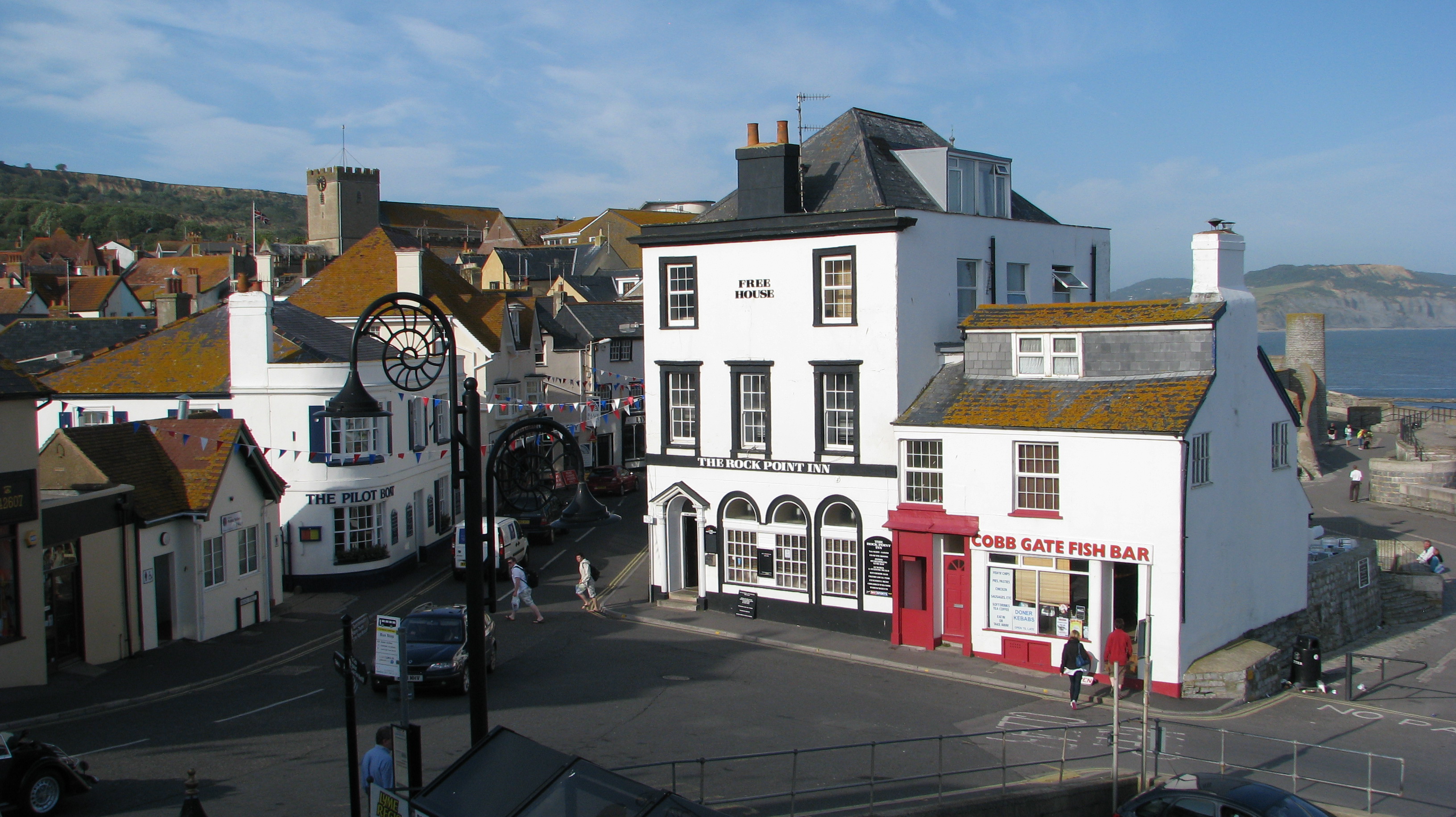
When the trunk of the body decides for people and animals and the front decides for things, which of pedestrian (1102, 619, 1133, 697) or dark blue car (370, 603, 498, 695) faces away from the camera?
the pedestrian

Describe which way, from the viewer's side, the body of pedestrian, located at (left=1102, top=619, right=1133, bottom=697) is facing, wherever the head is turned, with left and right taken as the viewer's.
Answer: facing away from the viewer

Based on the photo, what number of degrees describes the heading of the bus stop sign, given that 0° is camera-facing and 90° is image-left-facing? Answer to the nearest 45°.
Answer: approximately 0°

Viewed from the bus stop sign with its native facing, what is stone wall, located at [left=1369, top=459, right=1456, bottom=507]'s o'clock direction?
The stone wall is roughly at 8 o'clock from the bus stop sign.

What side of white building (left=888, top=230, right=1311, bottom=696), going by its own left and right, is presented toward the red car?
right

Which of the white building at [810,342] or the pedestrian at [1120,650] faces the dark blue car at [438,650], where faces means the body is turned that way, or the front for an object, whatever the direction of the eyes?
the white building

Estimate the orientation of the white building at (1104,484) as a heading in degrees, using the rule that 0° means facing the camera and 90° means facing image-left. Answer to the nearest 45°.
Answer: approximately 45°
